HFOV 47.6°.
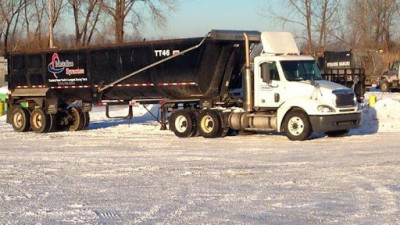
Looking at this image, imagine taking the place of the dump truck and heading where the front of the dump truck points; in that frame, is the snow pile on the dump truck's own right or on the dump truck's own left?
on the dump truck's own left

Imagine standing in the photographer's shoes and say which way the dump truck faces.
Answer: facing the viewer and to the right of the viewer
